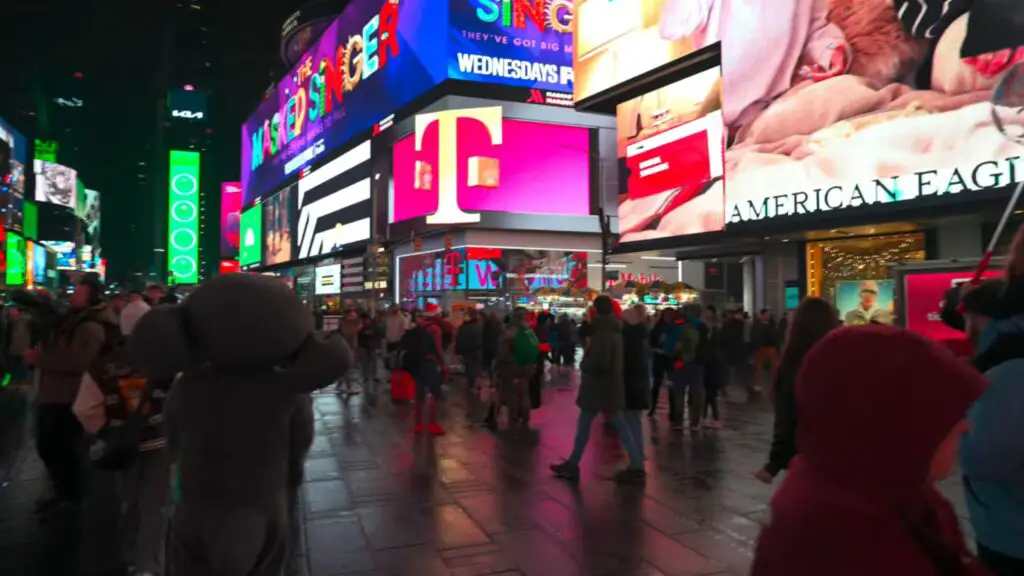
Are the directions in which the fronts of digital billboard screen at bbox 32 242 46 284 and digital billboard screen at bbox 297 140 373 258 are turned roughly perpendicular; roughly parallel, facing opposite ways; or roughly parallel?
roughly perpendicular

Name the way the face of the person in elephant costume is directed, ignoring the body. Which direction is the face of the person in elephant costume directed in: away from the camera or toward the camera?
away from the camera

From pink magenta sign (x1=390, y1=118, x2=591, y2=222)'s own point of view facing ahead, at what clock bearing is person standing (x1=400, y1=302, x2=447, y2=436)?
The person standing is roughly at 12 o'clock from the pink magenta sign.

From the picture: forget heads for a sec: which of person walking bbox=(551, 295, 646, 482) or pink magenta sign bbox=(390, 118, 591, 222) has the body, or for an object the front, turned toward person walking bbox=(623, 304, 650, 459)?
the pink magenta sign

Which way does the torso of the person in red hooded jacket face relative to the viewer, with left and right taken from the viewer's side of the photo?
facing away from the viewer and to the right of the viewer
